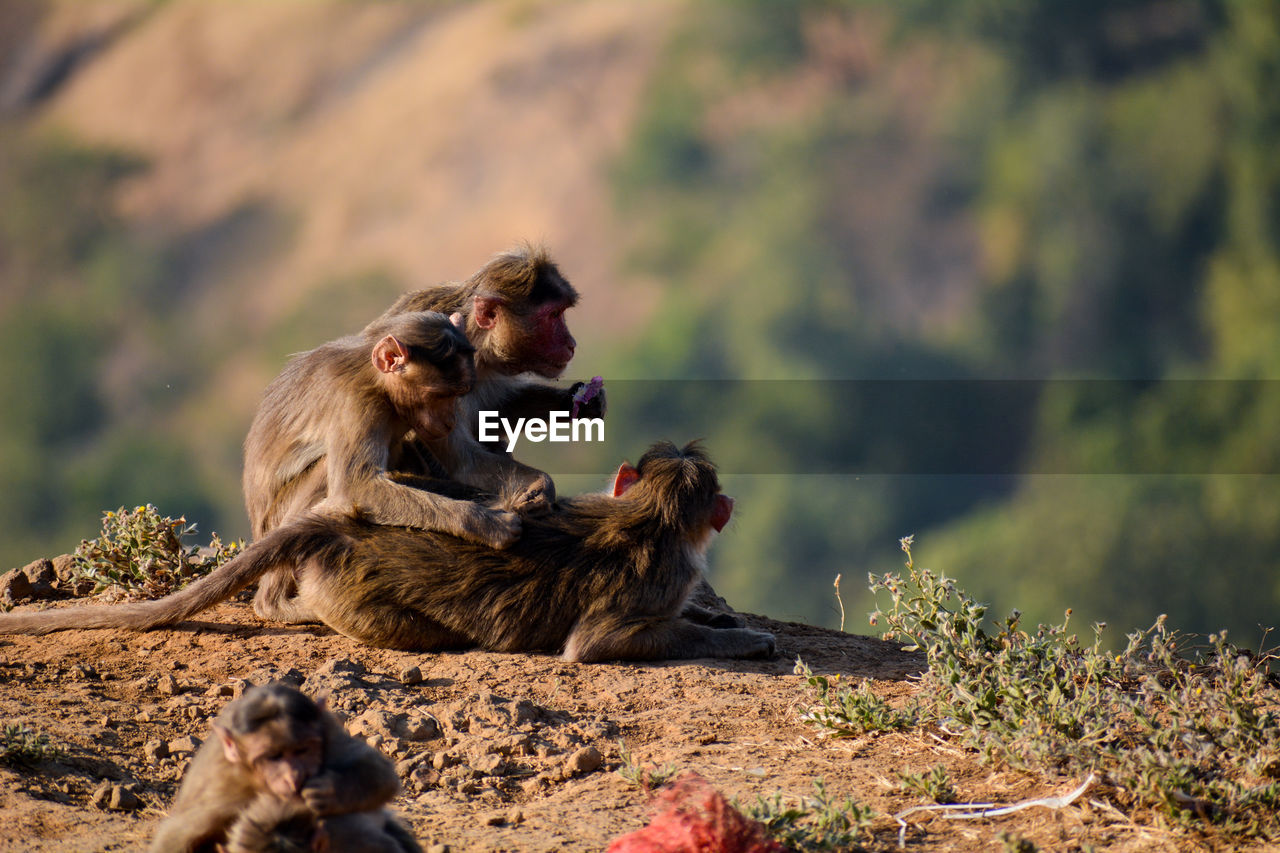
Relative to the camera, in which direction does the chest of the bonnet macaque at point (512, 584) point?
to the viewer's right

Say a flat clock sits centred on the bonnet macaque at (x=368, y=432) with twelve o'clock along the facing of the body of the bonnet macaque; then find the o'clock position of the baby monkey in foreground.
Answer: The baby monkey in foreground is roughly at 3 o'clock from the bonnet macaque.

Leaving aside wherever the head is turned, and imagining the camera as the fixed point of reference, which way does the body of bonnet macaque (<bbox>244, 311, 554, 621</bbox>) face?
to the viewer's right

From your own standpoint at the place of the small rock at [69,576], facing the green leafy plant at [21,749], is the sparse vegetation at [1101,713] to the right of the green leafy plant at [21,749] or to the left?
left

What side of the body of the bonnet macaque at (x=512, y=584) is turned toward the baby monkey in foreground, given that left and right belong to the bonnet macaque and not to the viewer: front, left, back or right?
right

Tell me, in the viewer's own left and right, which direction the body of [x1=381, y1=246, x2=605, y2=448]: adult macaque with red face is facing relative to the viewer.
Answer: facing to the right of the viewer

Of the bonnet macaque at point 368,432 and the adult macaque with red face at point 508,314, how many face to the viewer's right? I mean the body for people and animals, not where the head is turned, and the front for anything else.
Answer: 2
